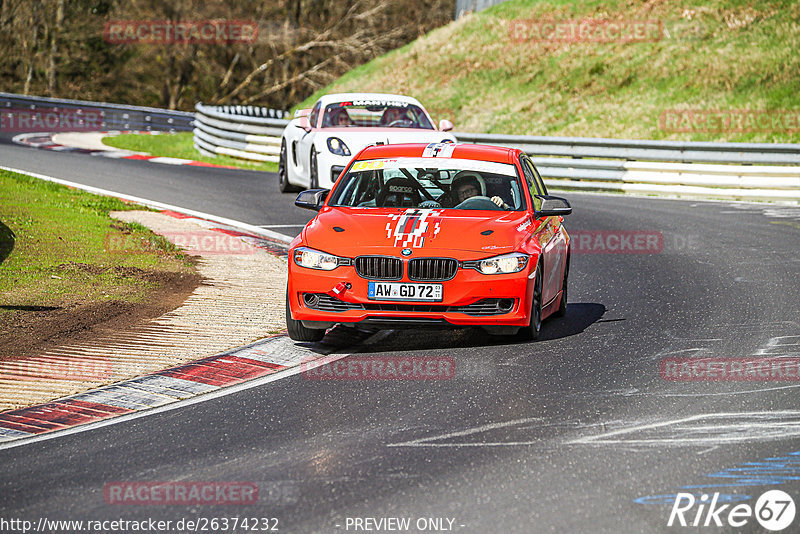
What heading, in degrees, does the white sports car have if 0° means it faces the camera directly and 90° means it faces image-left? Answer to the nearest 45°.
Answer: approximately 315°

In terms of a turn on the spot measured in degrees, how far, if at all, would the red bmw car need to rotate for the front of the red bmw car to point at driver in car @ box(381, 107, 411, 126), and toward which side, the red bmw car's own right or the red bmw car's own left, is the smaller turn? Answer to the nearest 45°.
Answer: approximately 180°

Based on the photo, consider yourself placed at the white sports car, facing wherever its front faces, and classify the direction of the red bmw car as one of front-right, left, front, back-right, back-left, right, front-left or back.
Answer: front-right

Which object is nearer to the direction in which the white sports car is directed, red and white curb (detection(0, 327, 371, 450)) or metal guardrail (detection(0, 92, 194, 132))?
the red and white curb

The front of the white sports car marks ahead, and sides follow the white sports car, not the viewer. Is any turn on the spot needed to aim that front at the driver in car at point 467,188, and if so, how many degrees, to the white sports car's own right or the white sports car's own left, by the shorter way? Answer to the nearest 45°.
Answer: approximately 45° to the white sports car's own right

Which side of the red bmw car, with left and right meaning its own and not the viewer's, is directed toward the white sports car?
back

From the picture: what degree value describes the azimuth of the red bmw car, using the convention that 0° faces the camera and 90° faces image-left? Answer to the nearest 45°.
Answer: approximately 0°

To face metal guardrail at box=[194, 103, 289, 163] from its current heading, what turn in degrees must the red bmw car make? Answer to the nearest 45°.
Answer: approximately 180°
